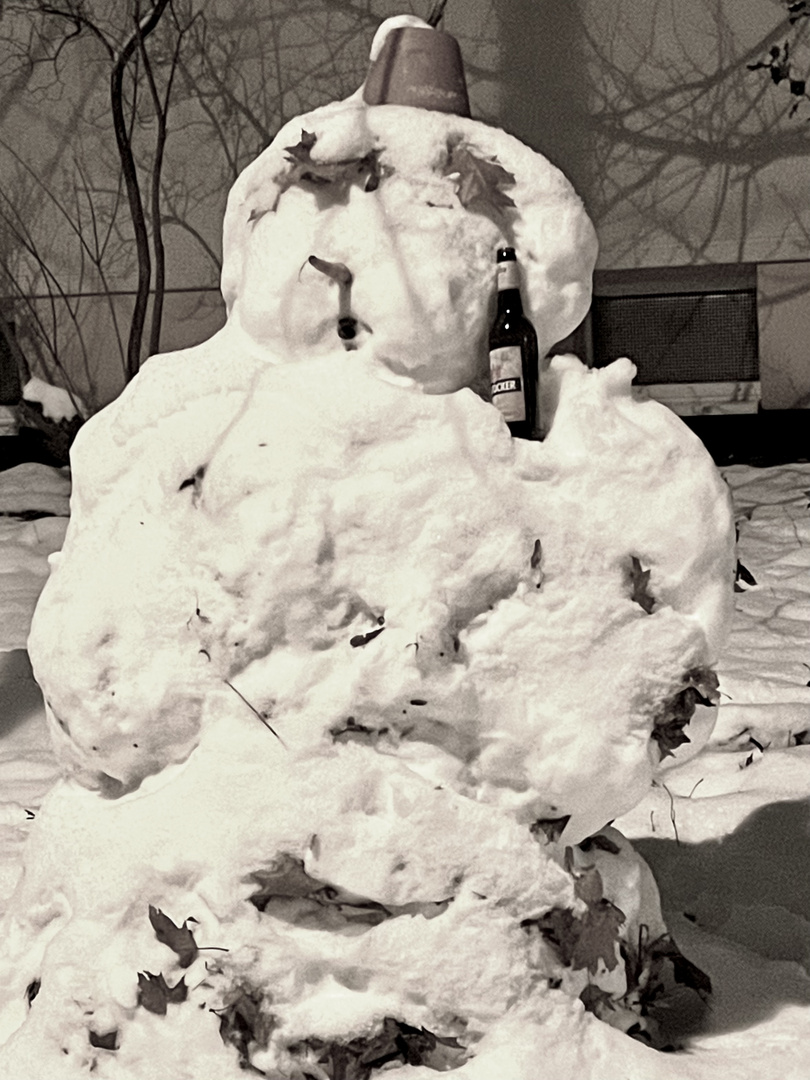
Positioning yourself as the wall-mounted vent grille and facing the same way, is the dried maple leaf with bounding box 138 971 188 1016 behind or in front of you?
in front

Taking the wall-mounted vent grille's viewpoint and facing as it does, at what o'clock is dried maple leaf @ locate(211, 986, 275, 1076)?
The dried maple leaf is roughly at 12 o'clock from the wall-mounted vent grille.

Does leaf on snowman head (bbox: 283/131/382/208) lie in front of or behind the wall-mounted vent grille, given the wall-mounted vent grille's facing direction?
in front

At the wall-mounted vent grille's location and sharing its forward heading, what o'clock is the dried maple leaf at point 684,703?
The dried maple leaf is roughly at 12 o'clock from the wall-mounted vent grille.

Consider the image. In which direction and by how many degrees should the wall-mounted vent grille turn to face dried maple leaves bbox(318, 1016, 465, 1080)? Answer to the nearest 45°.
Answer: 0° — it already faces it

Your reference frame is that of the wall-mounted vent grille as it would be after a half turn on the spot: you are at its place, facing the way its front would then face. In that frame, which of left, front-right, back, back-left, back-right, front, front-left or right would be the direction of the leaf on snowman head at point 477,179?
back

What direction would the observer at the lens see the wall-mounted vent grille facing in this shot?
facing the viewer

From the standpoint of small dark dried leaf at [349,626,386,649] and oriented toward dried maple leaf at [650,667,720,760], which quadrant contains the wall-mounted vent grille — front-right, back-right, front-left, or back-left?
front-left

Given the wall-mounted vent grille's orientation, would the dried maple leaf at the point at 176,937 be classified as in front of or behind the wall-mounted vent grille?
in front

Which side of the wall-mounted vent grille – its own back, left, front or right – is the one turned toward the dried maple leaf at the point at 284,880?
front

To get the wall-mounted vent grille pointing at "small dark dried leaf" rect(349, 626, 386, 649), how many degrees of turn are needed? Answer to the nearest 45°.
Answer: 0° — it already faces it
